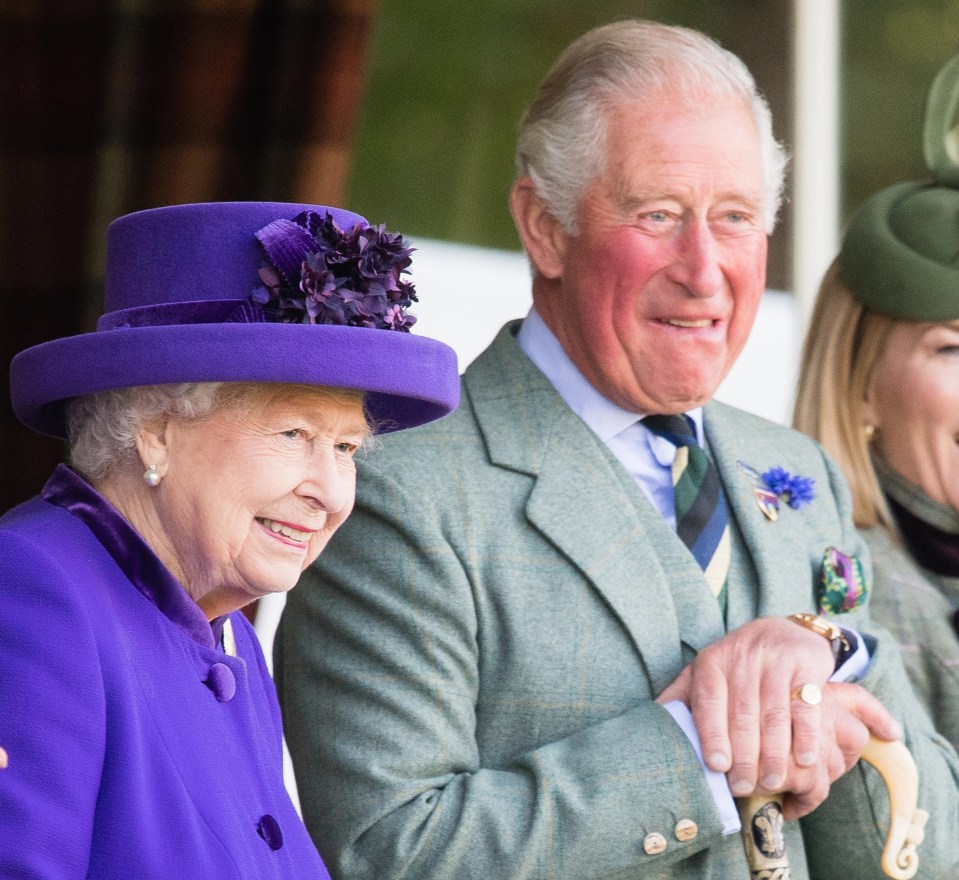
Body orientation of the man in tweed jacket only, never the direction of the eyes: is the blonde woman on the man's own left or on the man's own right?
on the man's own left

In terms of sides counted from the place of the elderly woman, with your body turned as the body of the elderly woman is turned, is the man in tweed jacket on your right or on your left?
on your left

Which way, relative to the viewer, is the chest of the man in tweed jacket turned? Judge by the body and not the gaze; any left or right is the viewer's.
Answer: facing the viewer and to the right of the viewer

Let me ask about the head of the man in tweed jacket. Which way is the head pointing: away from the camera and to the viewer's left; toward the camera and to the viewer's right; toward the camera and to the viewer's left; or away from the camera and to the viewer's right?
toward the camera and to the viewer's right

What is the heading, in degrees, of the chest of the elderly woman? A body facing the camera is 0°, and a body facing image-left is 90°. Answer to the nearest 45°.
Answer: approximately 315°

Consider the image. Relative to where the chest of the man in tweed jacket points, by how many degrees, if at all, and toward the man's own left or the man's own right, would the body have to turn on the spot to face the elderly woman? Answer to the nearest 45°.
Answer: approximately 90° to the man's own right

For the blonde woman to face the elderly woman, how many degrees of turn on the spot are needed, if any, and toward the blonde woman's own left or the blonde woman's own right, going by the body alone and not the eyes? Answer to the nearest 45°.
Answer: approximately 90° to the blonde woman's own right

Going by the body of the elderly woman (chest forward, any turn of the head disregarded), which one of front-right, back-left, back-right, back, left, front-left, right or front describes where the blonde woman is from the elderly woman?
left

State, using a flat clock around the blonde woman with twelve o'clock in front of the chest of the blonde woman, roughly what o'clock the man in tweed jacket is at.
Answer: The man in tweed jacket is roughly at 2 o'clock from the blonde woman.

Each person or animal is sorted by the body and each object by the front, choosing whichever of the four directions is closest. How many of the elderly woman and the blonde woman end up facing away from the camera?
0
